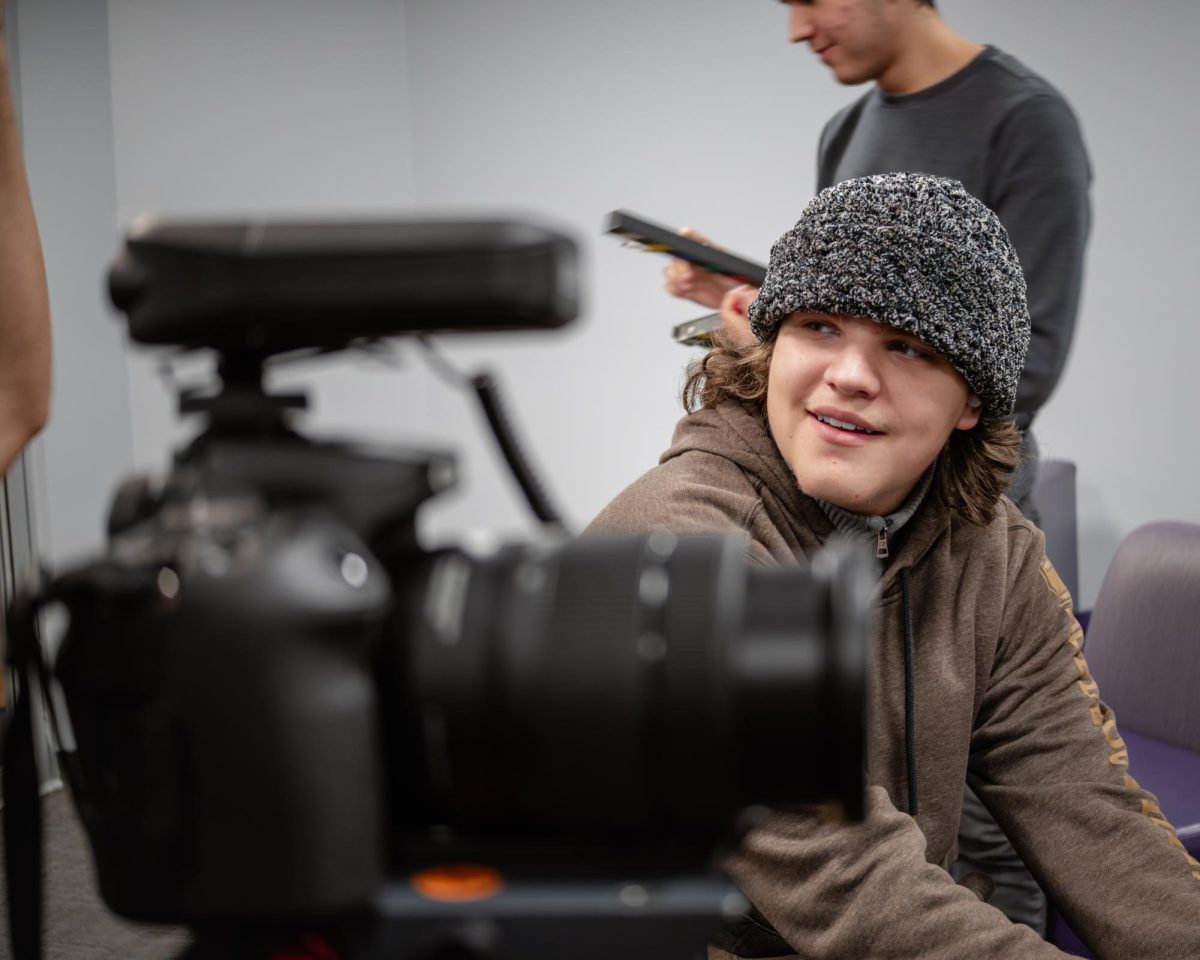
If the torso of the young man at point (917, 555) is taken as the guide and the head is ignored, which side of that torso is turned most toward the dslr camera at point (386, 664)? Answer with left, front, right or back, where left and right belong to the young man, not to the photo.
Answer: front

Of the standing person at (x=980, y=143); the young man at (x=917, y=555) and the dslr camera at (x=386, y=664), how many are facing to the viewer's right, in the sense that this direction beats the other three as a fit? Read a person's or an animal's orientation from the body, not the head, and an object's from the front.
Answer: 1

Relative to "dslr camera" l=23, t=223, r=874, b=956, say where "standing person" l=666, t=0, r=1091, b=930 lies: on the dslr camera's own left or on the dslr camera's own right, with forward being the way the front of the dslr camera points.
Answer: on the dslr camera's own left

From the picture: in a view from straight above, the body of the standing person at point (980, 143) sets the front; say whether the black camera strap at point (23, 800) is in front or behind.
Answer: in front

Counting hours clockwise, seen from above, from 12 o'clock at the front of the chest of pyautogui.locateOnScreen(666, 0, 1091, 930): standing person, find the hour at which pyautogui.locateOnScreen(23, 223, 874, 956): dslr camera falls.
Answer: The dslr camera is roughly at 11 o'clock from the standing person.

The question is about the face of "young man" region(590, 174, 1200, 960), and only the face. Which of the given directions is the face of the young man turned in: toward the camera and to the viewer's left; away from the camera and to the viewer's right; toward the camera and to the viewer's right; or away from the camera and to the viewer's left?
toward the camera and to the viewer's left

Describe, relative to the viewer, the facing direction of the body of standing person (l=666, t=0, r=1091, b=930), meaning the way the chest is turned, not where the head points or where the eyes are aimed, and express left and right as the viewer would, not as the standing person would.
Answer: facing the viewer and to the left of the viewer

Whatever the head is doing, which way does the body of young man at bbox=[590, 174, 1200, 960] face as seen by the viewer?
toward the camera

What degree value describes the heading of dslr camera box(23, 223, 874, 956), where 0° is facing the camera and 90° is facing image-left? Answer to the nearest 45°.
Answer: approximately 270°
